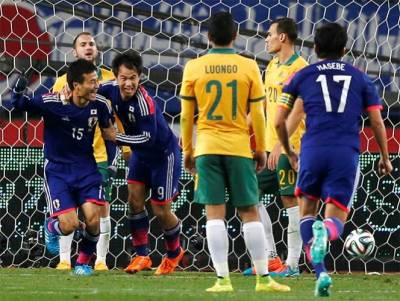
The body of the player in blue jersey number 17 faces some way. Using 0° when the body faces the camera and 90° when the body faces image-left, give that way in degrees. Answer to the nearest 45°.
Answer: approximately 180°

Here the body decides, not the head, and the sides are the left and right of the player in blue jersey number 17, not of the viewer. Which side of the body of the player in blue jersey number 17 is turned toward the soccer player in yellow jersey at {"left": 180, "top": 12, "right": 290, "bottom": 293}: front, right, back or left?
left

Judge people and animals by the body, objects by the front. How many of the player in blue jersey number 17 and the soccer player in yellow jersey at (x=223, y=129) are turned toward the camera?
0

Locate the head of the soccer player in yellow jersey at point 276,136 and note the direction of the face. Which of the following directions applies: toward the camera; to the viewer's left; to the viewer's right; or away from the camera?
to the viewer's left

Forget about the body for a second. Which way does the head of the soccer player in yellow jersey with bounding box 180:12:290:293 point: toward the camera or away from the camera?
away from the camera

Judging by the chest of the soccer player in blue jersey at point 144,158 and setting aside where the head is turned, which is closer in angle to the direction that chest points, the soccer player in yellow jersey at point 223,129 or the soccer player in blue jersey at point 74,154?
the soccer player in blue jersey

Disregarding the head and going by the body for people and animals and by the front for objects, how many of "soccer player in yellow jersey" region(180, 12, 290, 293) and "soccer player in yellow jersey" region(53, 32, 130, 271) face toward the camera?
1

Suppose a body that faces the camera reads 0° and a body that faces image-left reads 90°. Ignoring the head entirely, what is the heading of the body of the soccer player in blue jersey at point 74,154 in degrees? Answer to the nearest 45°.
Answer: approximately 315°

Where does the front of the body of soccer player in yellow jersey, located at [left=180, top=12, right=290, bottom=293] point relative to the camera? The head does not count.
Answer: away from the camera

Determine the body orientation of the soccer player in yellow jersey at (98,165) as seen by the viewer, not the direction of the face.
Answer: toward the camera

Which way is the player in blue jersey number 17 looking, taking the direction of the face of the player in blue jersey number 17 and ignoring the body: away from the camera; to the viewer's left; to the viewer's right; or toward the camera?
away from the camera

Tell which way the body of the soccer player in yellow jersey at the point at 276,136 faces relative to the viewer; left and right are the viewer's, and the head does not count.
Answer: facing the viewer and to the left of the viewer
